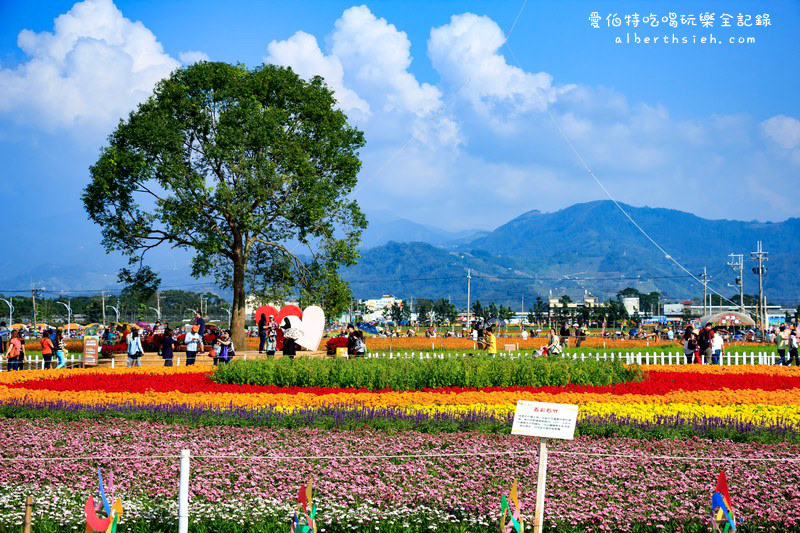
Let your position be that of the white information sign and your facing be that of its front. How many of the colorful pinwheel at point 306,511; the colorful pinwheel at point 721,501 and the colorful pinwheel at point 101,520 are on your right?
2

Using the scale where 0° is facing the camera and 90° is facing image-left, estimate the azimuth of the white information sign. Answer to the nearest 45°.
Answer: approximately 0°

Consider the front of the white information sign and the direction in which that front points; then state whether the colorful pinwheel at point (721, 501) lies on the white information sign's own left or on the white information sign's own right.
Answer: on the white information sign's own left

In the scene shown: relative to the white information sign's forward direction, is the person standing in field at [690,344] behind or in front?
behind

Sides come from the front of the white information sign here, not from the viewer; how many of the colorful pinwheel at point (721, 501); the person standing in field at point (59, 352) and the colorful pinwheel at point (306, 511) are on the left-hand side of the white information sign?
1

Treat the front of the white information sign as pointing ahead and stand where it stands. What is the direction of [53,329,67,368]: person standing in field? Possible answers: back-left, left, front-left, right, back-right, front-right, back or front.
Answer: back-right

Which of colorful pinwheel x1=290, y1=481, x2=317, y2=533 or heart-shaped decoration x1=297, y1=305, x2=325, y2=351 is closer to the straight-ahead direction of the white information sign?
the colorful pinwheel

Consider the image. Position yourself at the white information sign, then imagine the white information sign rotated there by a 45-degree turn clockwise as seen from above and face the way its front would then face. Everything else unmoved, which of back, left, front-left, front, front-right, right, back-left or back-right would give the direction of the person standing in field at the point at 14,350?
right

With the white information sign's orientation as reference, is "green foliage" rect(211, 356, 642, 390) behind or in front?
behind

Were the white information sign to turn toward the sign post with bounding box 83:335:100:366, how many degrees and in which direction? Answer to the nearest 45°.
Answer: approximately 135° to its right

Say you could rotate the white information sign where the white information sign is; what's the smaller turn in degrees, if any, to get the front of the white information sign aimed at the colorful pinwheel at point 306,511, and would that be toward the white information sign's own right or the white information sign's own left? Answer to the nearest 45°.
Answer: approximately 90° to the white information sign's own right
